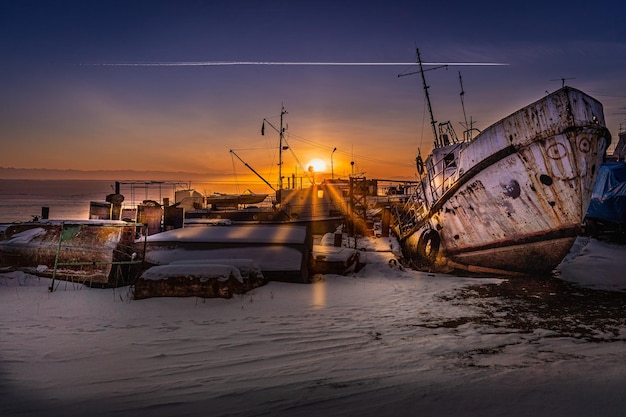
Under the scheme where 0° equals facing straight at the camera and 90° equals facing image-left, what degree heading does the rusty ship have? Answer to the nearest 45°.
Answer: approximately 315°

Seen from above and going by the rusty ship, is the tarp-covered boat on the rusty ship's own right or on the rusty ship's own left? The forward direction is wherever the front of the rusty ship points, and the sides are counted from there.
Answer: on the rusty ship's own left
